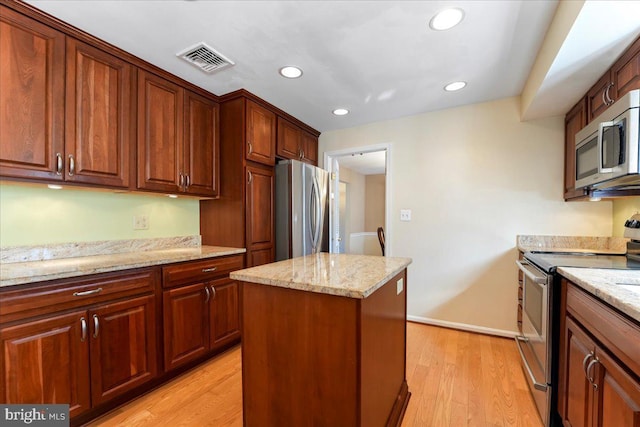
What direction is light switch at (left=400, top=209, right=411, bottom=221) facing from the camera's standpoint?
toward the camera

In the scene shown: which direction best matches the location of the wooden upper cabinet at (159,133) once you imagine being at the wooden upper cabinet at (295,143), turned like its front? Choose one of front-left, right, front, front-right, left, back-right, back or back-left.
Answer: right

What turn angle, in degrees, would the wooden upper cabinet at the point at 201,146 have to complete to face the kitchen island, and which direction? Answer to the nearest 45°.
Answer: approximately 45° to its right

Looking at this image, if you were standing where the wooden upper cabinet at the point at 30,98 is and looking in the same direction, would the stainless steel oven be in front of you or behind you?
in front

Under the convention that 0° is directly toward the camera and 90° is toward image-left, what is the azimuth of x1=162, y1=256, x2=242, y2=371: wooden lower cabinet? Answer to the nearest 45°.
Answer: approximately 315°

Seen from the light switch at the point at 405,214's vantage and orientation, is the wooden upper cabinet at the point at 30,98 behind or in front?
in front

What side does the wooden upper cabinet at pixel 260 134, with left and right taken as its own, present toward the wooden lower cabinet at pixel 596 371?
front

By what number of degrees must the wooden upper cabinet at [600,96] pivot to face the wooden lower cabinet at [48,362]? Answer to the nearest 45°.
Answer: approximately 45° to its left

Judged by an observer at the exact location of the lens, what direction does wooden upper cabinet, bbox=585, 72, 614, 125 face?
facing to the left of the viewer

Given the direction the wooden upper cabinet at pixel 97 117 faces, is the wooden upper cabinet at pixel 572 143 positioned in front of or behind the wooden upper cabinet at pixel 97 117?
in front

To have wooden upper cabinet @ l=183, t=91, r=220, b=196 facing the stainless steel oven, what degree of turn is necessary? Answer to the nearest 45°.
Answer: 0° — it already faces it

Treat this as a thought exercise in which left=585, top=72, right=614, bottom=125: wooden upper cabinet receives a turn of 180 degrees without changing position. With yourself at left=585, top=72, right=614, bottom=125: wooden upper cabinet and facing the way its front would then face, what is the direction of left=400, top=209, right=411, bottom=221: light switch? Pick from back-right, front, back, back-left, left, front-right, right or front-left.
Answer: back

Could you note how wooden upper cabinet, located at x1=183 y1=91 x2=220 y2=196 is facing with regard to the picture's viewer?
facing the viewer and to the right of the viewer

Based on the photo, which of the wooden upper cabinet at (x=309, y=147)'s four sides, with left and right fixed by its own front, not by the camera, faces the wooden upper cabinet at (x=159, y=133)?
right

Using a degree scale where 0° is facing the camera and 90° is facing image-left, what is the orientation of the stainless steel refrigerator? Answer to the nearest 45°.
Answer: approximately 315°
